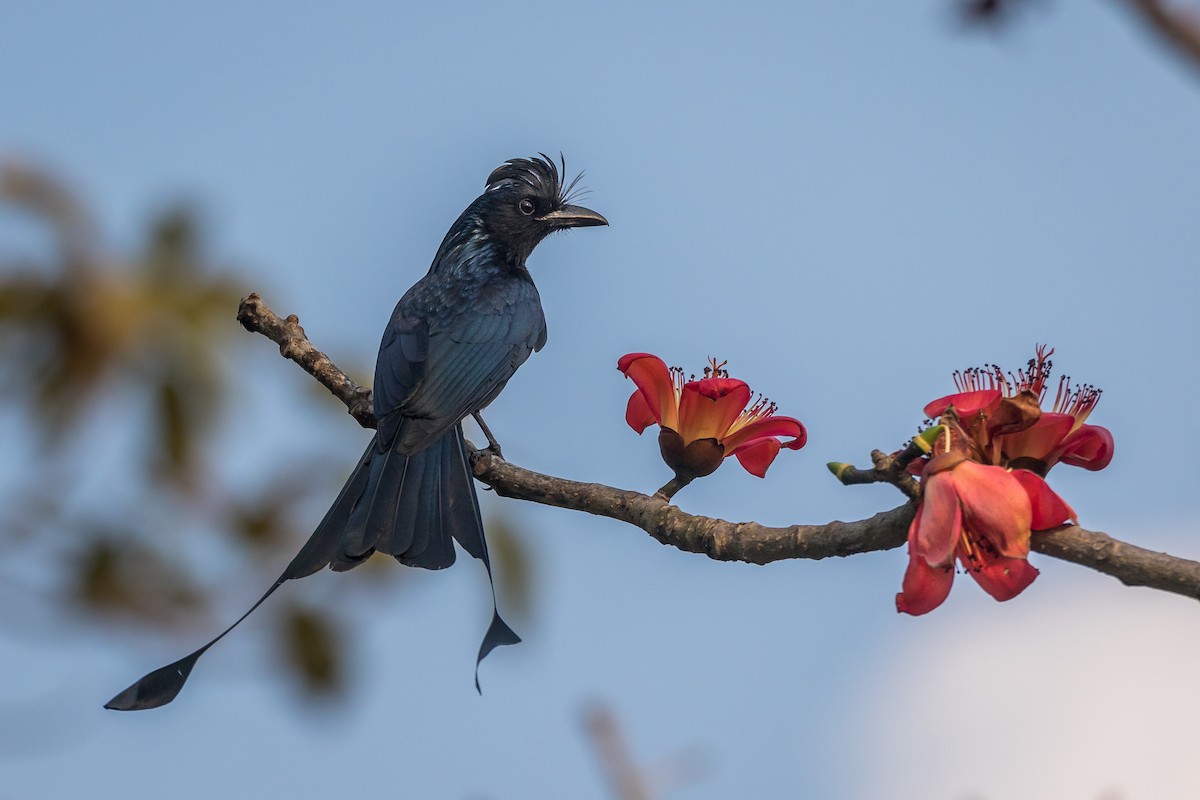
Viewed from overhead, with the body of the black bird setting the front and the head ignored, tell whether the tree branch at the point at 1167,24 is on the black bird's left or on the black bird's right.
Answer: on the black bird's right

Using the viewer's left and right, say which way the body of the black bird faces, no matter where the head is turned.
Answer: facing away from the viewer and to the right of the viewer

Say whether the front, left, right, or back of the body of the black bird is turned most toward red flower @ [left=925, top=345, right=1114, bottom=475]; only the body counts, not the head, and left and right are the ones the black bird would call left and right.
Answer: right
